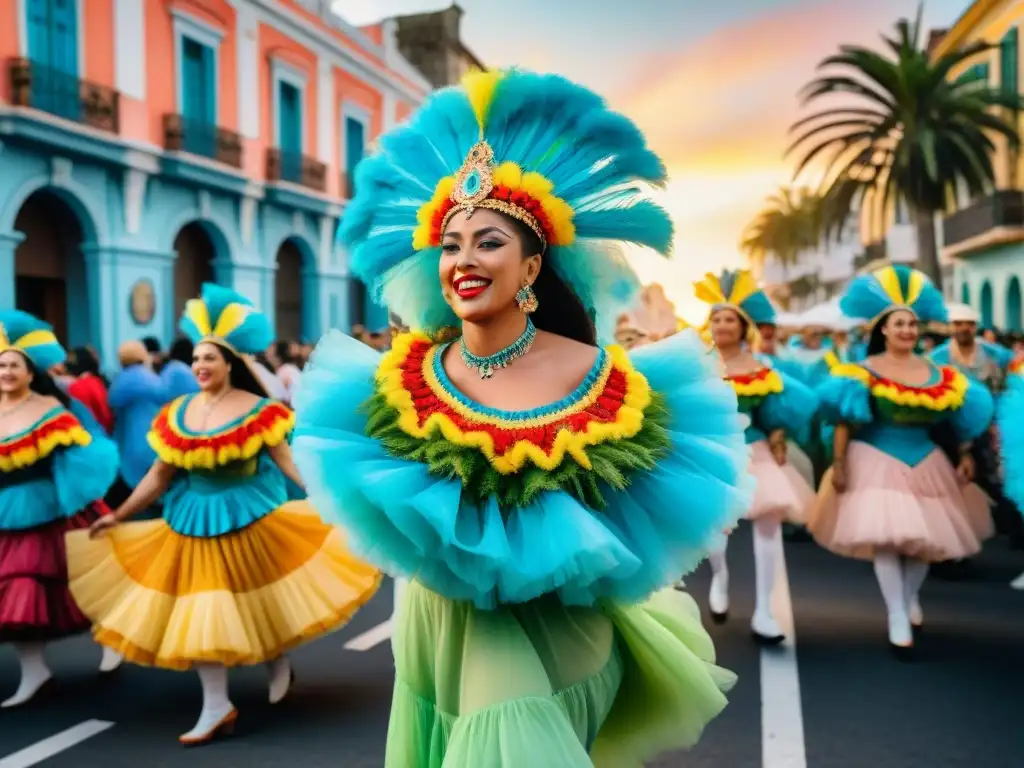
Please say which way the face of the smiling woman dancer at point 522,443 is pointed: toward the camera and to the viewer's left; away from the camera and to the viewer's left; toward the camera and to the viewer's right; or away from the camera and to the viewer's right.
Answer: toward the camera and to the viewer's left

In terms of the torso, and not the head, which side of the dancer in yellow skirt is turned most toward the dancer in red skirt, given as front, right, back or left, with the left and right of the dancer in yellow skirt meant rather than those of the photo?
right

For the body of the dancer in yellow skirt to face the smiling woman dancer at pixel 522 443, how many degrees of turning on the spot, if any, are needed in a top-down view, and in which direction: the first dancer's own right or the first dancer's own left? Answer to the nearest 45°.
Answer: approximately 45° to the first dancer's own left

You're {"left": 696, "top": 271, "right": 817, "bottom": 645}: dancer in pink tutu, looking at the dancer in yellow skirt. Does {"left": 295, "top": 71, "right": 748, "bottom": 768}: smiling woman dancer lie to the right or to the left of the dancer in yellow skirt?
left

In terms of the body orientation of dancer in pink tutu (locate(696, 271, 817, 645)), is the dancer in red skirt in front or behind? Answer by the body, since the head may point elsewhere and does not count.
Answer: in front

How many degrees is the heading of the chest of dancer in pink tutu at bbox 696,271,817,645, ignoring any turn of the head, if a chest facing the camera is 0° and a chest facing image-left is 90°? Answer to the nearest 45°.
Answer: approximately 45°

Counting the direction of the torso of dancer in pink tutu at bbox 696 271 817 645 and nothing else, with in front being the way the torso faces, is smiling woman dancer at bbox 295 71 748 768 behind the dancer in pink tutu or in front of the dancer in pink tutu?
in front

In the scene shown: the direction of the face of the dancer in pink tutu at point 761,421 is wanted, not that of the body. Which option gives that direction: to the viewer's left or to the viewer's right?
to the viewer's left

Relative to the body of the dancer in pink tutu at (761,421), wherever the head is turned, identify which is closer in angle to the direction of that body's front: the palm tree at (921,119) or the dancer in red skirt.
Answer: the dancer in red skirt
